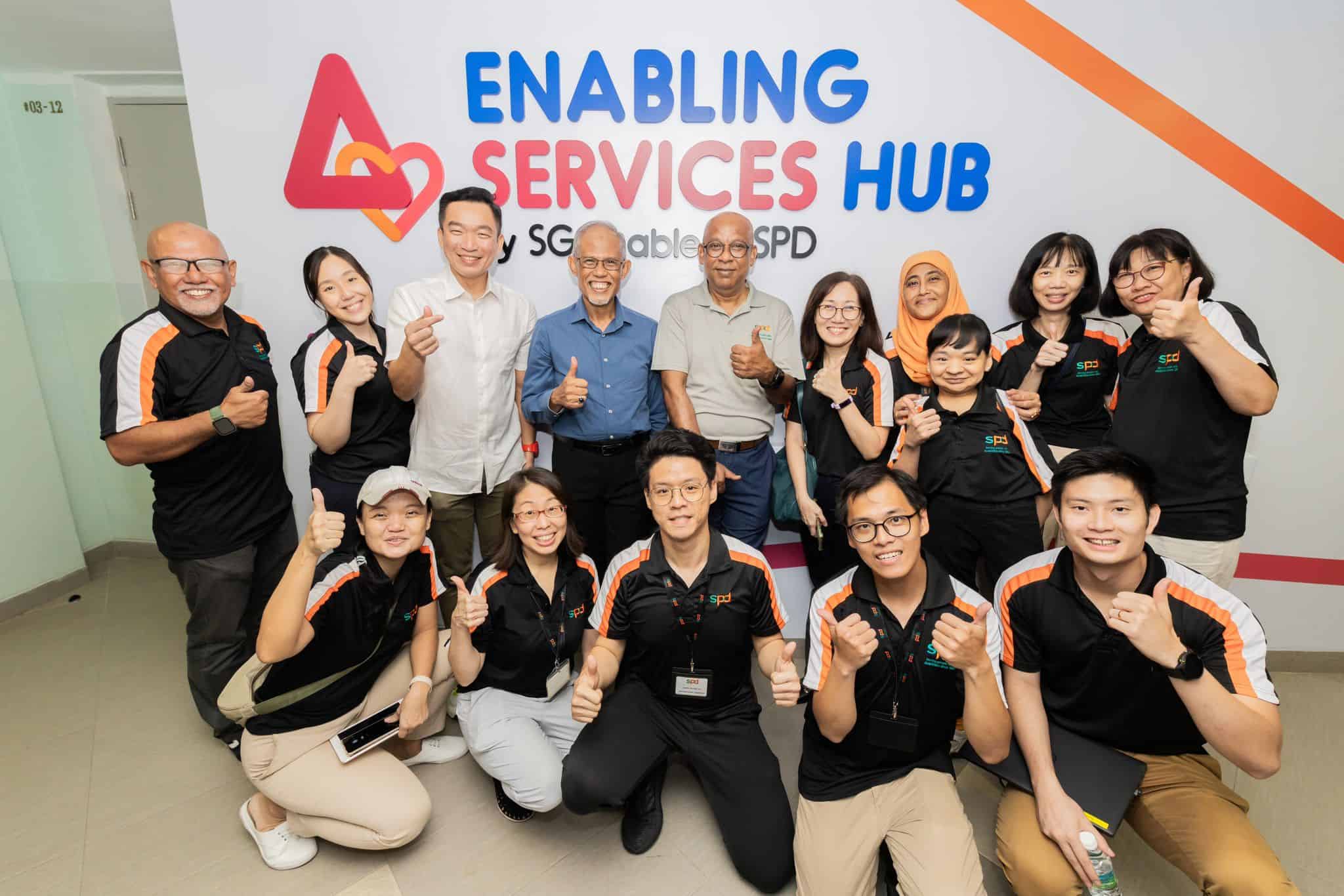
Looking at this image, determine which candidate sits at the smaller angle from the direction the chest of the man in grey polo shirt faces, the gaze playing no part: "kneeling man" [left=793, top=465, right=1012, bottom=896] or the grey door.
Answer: the kneeling man

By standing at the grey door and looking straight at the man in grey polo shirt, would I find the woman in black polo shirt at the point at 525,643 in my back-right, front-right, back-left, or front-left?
front-right

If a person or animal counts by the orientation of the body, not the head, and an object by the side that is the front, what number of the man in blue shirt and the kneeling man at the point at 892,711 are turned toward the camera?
2

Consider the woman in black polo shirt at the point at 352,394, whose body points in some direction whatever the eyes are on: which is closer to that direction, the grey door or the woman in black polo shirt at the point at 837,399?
the woman in black polo shirt

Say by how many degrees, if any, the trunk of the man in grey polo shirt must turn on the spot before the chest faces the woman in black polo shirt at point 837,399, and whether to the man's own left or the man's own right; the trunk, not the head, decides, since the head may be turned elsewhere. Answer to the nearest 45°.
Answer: approximately 90° to the man's own left

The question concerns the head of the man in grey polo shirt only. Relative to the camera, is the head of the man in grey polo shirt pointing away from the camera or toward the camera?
toward the camera

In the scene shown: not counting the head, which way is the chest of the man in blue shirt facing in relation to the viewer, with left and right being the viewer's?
facing the viewer

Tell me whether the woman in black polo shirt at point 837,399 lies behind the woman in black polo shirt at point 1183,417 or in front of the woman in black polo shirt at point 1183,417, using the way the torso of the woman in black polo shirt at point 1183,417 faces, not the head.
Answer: in front

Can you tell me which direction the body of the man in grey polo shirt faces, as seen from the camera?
toward the camera

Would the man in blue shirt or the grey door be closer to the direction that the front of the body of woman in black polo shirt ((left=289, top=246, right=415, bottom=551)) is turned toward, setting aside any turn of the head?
the man in blue shirt

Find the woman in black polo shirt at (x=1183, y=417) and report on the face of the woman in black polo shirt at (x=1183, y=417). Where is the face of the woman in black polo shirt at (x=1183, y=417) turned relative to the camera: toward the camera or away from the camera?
toward the camera

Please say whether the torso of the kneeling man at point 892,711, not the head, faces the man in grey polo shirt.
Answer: no

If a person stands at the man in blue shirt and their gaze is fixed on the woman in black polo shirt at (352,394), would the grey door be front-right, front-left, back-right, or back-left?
front-right

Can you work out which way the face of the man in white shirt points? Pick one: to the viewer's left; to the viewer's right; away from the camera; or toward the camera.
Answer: toward the camera

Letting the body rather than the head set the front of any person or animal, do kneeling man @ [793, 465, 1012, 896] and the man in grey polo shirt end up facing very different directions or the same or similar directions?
same or similar directions

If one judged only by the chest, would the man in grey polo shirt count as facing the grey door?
no

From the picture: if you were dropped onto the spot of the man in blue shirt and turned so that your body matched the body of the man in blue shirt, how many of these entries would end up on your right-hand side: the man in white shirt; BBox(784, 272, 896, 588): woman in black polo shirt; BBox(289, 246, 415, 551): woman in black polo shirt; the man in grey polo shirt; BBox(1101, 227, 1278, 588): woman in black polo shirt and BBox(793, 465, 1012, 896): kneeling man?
2

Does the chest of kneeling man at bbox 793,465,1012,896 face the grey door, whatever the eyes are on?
no

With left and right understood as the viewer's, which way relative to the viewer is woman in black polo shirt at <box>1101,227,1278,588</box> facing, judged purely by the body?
facing the viewer and to the left of the viewer

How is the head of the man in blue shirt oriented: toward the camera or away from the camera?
toward the camera
